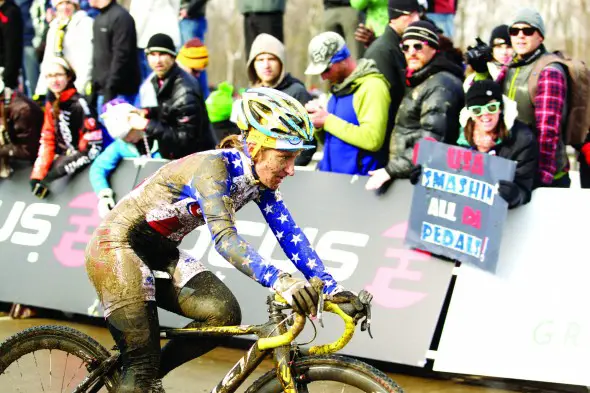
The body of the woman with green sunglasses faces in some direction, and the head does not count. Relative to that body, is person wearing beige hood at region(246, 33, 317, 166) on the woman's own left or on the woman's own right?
on the woman's own right

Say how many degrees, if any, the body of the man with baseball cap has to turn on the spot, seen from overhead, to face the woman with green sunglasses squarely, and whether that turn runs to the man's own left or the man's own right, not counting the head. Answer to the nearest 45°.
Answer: approximately 90° to the man's own left
